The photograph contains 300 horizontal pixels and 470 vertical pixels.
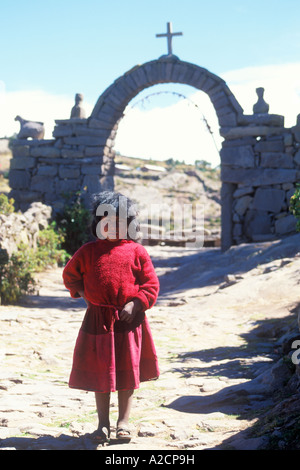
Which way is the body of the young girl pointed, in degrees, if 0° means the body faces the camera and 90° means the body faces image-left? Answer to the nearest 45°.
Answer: approximately 0°

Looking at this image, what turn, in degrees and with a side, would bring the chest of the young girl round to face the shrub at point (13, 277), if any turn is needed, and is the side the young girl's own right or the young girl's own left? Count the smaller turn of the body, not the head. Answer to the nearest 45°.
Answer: approximately 180°

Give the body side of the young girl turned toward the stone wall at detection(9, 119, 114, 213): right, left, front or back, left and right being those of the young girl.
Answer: back

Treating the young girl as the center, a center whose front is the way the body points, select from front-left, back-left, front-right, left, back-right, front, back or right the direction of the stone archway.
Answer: back
